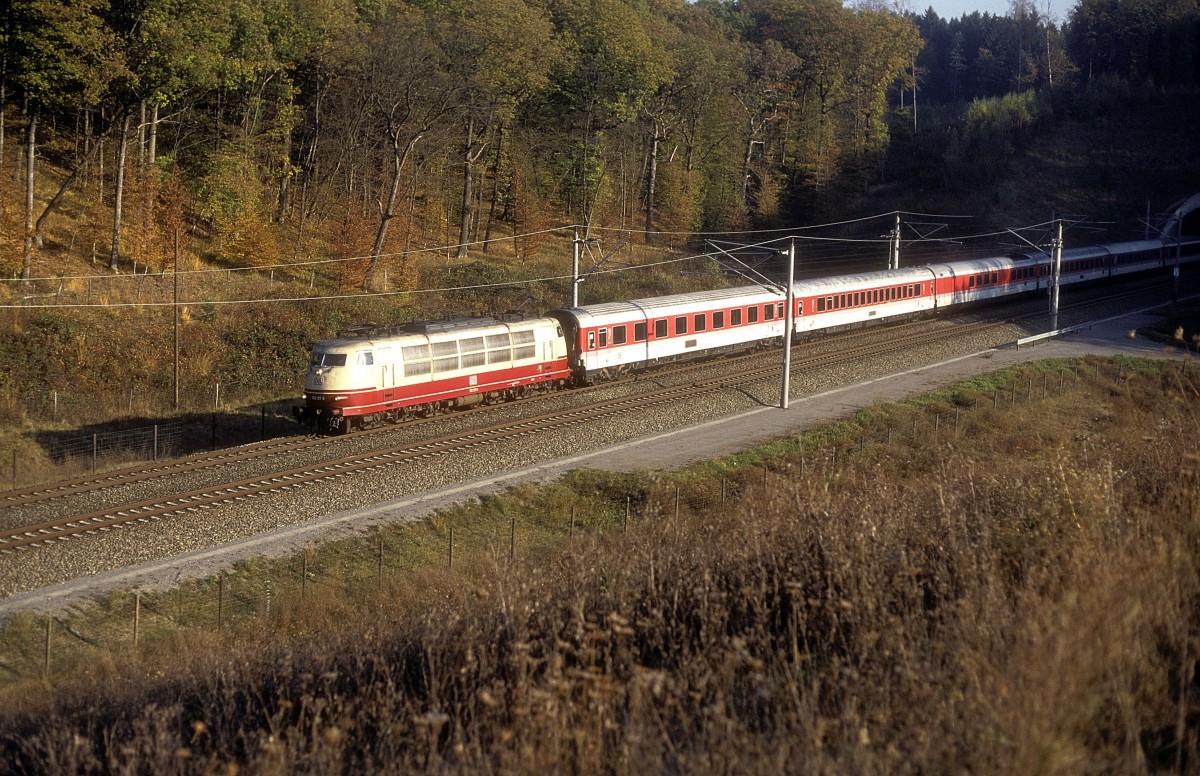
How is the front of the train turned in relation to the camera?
facing the viewer and to the left of the viewer

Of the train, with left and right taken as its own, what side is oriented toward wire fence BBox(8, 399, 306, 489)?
front
